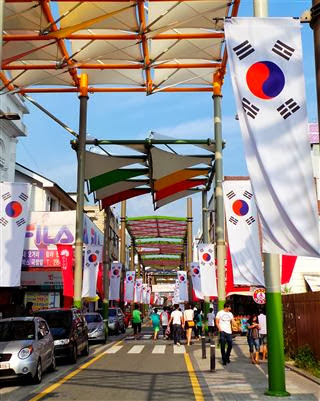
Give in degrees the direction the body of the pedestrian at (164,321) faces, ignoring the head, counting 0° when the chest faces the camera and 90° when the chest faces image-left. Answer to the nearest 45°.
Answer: approximately 180°

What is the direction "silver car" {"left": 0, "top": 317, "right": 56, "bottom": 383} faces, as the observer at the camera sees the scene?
facing the viewer and to the left of the viewer

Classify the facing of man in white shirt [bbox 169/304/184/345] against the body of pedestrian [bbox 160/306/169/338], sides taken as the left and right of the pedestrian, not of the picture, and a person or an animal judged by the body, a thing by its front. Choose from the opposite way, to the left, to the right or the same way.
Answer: the same way

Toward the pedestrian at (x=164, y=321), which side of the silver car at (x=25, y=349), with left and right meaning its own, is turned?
back

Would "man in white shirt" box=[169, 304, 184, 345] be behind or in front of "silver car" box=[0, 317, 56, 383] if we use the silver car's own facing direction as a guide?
behind

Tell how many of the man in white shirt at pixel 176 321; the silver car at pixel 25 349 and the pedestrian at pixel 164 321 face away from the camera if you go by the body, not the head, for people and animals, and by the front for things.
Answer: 2

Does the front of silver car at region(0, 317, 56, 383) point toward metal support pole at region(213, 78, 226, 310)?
no

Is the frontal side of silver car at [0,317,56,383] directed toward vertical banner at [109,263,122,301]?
no

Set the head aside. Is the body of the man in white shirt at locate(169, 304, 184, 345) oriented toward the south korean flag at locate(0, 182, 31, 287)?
no

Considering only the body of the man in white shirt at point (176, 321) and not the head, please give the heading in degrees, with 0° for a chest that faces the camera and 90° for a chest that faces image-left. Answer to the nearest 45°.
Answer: approximately 180°
